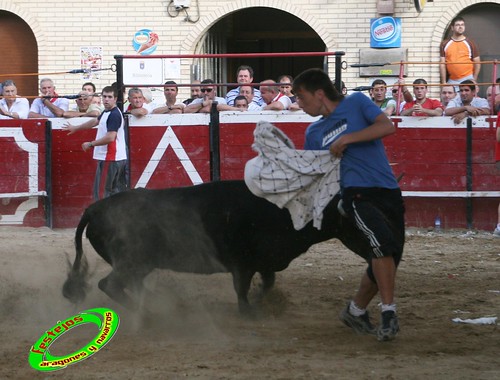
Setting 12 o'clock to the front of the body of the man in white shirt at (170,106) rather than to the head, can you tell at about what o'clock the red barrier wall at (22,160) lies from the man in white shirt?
The red barrier wall is roughly at 3 o'clock from the man in white shirt.

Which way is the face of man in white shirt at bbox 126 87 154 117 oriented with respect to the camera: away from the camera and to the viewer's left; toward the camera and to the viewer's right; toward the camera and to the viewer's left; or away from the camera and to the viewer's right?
toward the camera and to the viewer's right

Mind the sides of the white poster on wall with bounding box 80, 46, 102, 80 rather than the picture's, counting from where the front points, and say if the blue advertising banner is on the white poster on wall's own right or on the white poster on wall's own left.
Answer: on the white poster on wall's own left

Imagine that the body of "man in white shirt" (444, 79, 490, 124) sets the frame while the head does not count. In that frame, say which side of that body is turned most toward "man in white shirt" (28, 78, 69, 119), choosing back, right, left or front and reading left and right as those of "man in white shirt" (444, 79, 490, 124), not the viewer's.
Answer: right

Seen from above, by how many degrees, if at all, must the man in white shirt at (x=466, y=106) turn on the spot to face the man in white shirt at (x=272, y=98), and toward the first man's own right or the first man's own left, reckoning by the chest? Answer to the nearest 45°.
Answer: approximately 90° to the first man's own right

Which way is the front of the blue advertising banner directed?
toward the camera

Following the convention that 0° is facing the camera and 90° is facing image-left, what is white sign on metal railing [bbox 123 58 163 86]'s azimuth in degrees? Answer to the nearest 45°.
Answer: approximately 0°

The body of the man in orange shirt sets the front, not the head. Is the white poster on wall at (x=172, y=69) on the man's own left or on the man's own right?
on the man's own right

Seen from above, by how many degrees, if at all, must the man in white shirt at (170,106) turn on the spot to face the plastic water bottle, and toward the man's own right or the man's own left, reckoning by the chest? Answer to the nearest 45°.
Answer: approximately 90° to the man's own left

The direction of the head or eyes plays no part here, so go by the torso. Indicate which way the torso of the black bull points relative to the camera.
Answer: to the viewer's right

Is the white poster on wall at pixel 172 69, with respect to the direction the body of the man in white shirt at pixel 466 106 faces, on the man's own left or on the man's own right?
on the man's own right
